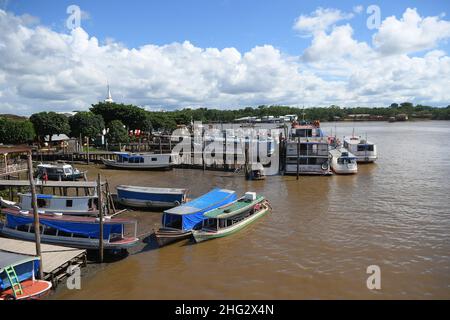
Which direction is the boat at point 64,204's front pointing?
to the viewer's left

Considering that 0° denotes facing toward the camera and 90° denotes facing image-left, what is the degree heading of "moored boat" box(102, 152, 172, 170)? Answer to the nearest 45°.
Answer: approximately 90°

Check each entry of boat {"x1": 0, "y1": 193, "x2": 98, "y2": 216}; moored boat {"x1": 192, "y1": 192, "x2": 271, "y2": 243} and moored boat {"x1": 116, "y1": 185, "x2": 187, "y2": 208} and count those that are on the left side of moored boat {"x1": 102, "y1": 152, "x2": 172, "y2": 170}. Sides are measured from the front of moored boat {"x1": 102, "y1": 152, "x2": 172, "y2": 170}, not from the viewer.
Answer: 3

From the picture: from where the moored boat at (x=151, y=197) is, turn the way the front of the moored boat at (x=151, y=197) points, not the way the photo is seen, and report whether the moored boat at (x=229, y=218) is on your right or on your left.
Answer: on your left

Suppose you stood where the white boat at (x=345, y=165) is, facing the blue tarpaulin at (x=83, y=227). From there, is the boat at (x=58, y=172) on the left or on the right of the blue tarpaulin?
right
